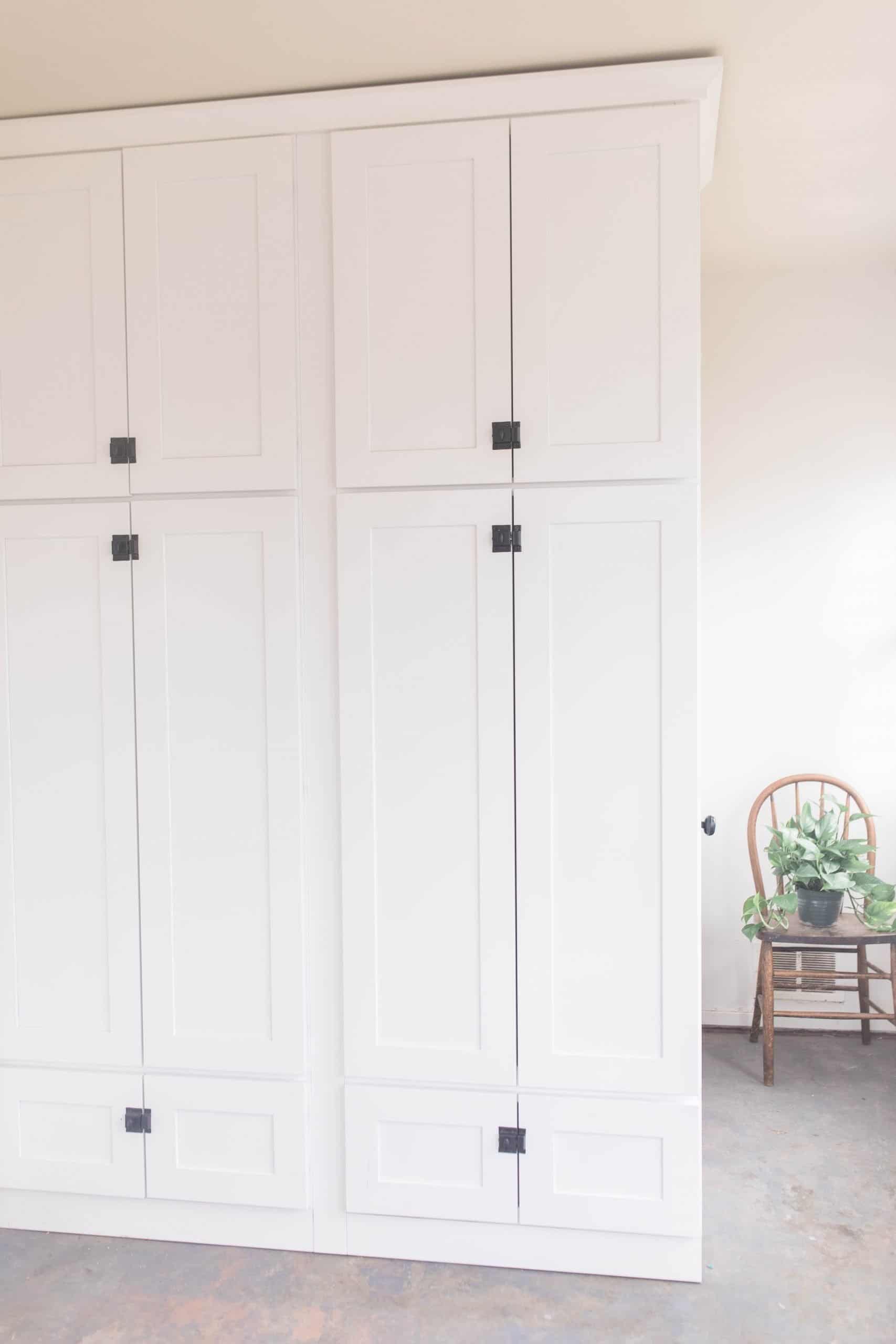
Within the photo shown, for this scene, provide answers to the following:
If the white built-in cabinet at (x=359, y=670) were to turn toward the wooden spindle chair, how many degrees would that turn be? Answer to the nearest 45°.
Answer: approximately 135° to its left

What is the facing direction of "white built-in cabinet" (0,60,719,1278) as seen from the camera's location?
facing the viewer

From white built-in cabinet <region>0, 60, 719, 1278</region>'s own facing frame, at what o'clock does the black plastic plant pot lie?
The black plastic plant pot is roughly at 8 o'clock from the white built-in cabinet.

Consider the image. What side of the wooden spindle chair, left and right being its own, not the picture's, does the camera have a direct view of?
front

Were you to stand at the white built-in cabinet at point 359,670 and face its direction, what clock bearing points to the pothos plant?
The pothos plant is roughly at 8 o'clock from the white built-in cabinet.

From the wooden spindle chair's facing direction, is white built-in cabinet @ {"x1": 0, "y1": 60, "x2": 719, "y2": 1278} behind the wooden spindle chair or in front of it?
in front

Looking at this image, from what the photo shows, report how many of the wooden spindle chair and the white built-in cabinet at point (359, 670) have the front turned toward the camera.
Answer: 2
